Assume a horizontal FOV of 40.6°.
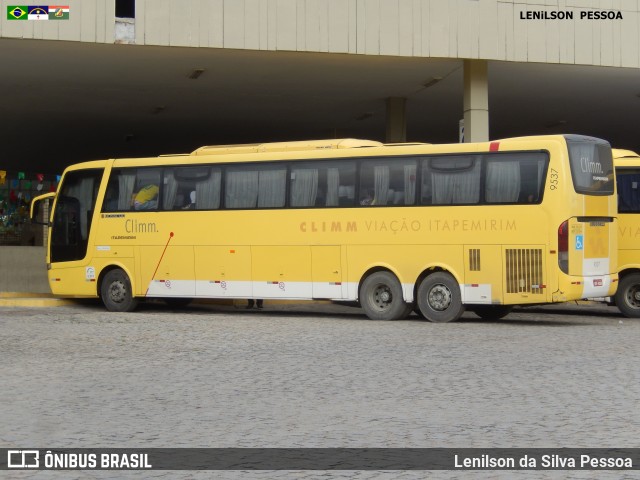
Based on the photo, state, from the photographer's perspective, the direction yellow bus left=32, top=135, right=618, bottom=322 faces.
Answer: facing away from the viewer and to the left of the viewer

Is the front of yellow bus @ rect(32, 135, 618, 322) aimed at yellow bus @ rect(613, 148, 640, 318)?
no
